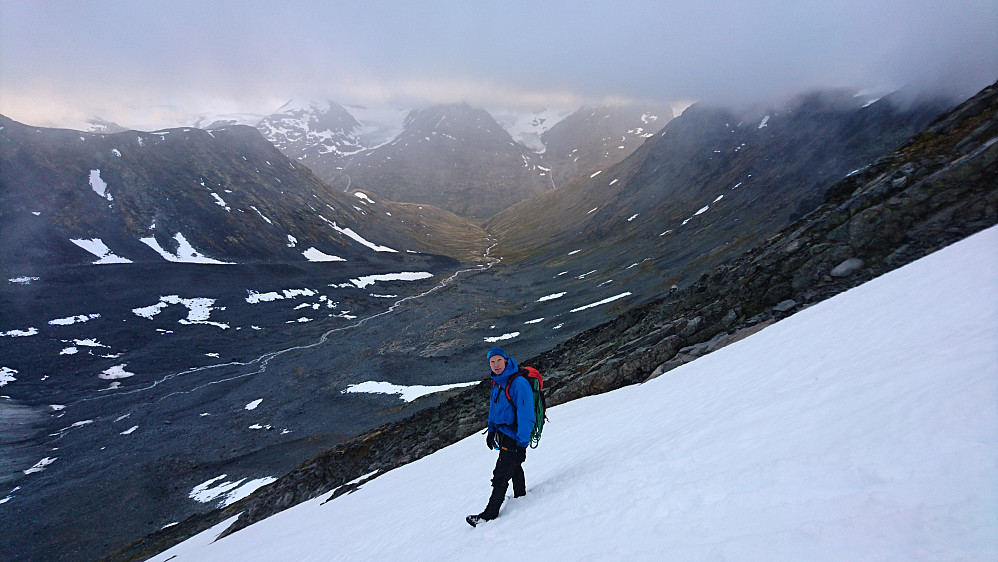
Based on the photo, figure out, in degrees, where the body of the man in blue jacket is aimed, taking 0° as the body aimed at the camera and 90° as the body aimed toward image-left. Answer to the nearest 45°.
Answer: approximately 45°
